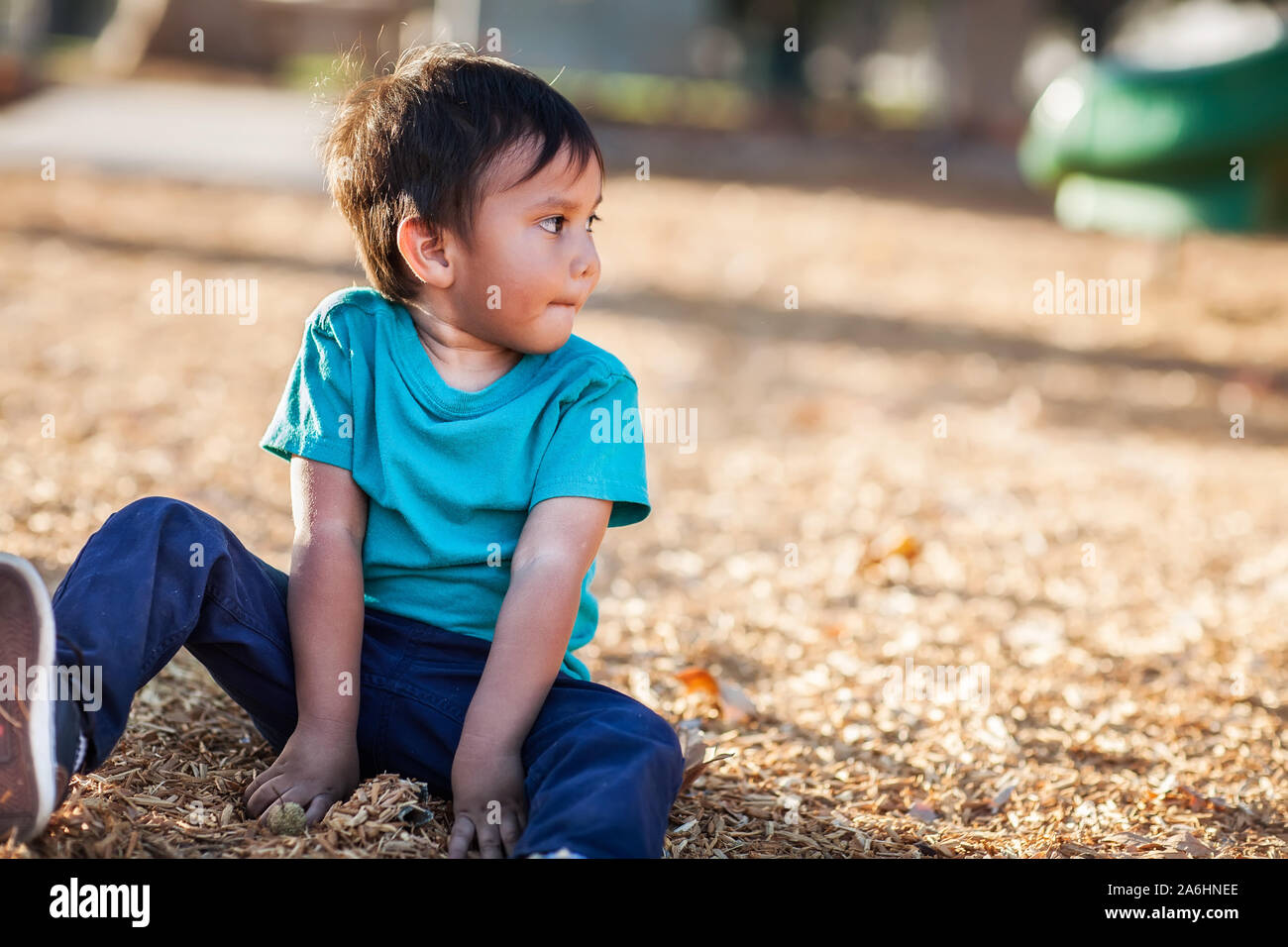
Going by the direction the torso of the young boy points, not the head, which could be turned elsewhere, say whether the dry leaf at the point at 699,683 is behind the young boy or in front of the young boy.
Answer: behind

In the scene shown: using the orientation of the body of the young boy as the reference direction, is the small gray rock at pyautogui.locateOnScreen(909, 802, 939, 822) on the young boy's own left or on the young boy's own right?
on the young boy's own left

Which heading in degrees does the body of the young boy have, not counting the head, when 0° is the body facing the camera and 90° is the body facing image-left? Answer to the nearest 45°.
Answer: approximately 0°
